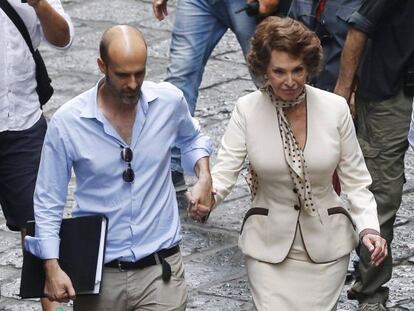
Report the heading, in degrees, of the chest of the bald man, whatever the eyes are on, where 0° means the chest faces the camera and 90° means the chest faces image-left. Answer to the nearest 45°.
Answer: approximately 0°

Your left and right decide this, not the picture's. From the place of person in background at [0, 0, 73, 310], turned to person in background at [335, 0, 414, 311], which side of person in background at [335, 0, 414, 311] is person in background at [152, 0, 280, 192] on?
left

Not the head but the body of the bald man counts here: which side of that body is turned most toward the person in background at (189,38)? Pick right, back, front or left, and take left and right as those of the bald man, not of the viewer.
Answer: back

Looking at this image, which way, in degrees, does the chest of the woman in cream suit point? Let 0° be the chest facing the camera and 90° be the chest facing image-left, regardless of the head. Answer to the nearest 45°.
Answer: approximately 0°

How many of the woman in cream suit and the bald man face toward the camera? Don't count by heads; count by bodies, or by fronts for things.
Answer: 2

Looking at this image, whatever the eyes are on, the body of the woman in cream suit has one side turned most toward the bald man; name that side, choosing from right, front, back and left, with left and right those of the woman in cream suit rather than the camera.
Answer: right
